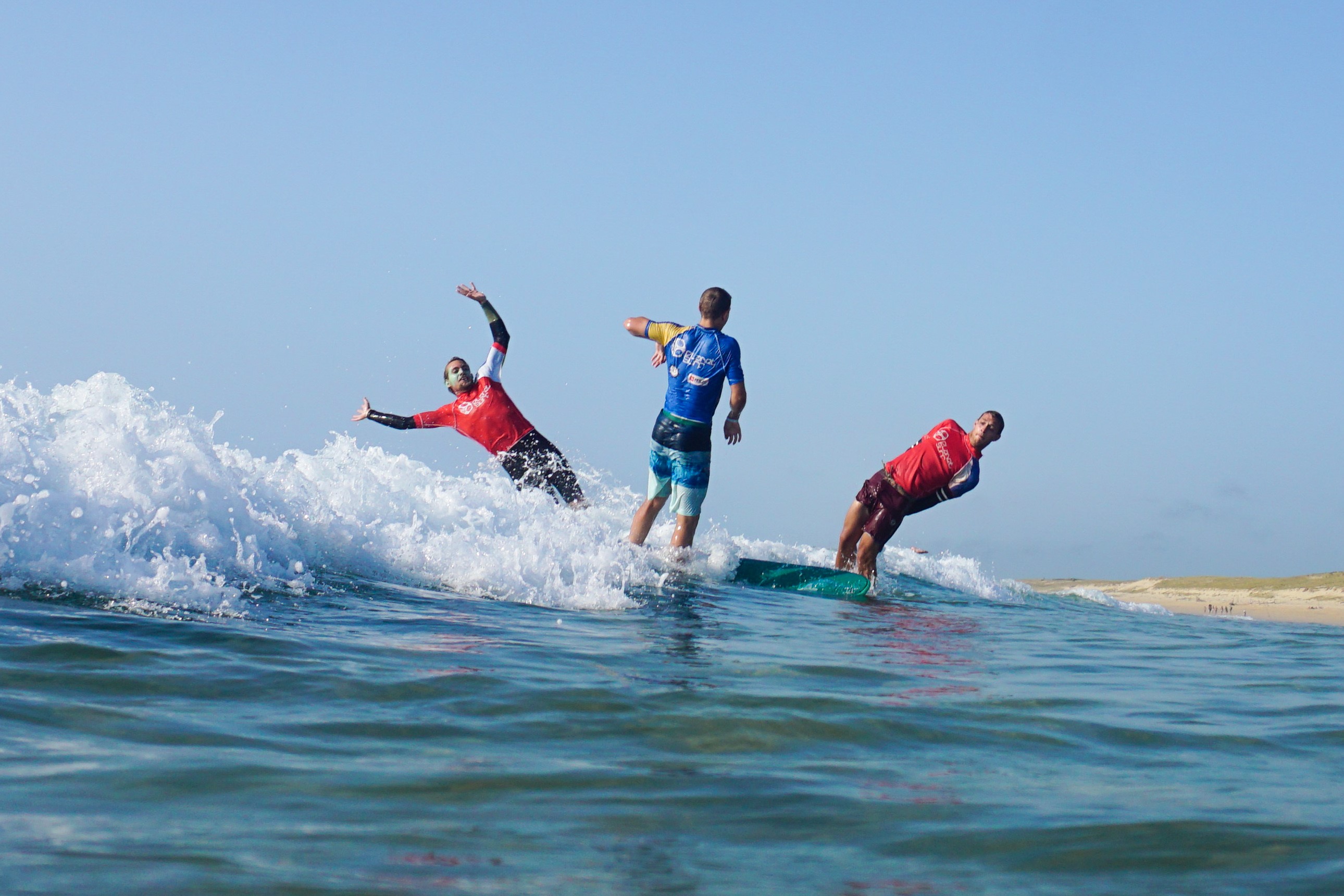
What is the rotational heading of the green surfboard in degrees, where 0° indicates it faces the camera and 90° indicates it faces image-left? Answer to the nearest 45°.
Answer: approximately 270°

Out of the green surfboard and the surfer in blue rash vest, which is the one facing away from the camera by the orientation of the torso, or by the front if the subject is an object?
the surfer in blue rash vest

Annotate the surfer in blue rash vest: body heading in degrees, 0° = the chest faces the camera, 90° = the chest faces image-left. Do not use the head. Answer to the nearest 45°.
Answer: approximately 180°

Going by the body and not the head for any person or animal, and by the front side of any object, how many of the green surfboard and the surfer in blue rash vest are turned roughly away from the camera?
1

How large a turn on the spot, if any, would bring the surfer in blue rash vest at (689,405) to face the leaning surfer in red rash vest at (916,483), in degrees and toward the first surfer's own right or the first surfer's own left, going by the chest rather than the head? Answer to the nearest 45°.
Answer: approximately 45° to the first surfer's own right

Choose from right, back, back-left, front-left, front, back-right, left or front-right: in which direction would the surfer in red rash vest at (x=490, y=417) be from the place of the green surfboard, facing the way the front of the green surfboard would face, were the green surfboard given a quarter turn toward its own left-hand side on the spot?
left

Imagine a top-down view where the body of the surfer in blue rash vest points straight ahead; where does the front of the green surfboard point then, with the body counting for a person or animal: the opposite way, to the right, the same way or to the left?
to the right
